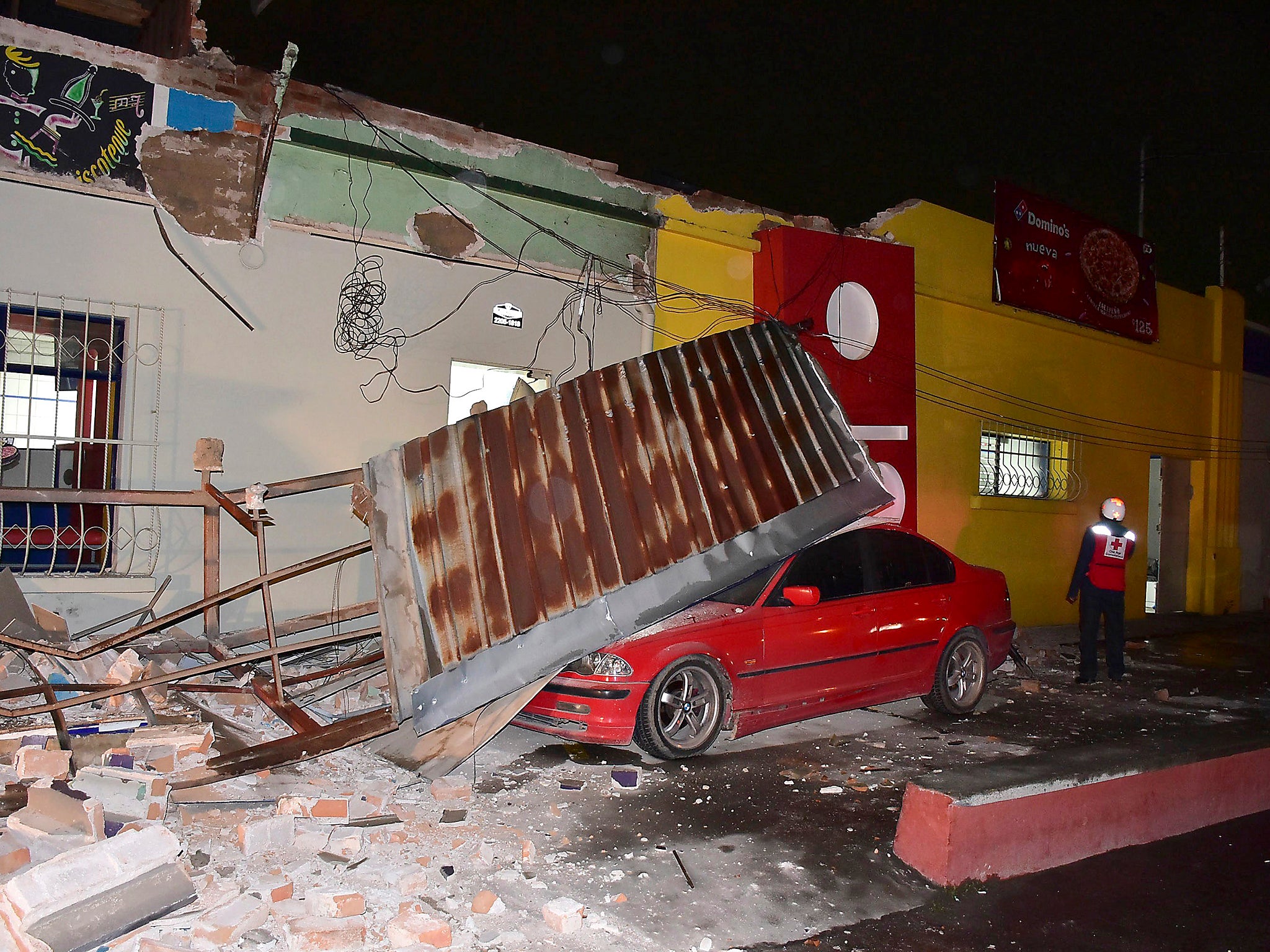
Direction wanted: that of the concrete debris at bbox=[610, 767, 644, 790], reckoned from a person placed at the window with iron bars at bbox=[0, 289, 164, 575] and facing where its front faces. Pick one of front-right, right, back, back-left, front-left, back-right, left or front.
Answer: front-left

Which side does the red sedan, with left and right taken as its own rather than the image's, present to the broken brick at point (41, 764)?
front

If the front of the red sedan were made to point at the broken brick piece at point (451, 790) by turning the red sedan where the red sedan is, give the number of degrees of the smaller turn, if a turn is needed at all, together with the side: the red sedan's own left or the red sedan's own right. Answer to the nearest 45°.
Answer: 0° — it already faces it

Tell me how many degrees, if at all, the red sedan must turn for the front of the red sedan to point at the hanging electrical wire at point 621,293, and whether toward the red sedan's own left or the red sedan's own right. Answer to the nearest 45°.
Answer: approximately 90° to the red sedan's own right

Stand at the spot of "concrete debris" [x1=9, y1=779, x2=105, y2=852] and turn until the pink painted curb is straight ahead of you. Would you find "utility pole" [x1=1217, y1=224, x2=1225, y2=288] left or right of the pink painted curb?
left

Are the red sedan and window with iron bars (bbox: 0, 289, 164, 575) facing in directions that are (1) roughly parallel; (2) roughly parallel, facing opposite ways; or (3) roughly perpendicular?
roughly perpendicular

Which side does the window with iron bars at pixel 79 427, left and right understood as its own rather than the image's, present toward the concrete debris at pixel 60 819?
front

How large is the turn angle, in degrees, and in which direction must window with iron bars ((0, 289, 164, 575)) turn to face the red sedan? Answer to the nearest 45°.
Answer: approximately 45° to its left

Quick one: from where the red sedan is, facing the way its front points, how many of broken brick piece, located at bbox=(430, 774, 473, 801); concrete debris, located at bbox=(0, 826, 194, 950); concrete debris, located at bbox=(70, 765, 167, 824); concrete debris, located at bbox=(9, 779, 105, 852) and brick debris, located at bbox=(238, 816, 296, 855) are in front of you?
5

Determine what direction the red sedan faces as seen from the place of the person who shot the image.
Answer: facing the viewer and to the left of the viewer

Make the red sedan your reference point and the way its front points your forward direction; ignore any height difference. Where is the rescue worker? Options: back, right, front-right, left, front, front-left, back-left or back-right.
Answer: back

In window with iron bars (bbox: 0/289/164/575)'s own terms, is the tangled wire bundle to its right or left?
on its left

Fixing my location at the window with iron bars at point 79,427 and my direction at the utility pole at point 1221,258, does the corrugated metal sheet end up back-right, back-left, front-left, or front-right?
front-right

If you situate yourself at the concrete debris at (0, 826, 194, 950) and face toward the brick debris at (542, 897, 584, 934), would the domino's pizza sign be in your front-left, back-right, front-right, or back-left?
front-left

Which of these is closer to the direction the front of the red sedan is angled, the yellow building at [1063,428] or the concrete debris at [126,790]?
the concrete debris

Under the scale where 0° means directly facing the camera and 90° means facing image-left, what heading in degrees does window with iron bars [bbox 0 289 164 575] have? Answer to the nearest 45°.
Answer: approximately 0°
